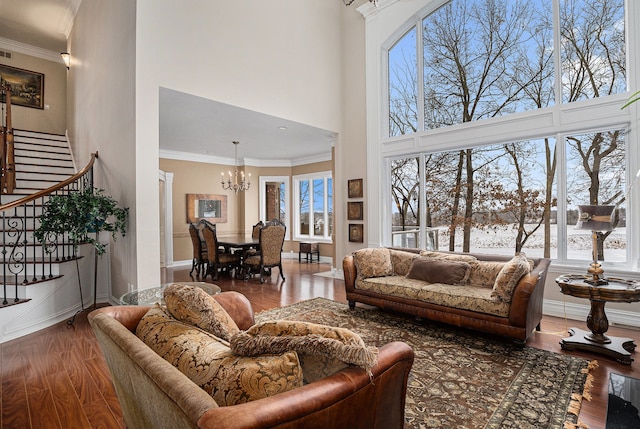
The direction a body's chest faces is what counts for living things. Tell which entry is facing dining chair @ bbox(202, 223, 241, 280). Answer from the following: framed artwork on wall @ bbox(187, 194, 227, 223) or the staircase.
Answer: the framed artwork on wall

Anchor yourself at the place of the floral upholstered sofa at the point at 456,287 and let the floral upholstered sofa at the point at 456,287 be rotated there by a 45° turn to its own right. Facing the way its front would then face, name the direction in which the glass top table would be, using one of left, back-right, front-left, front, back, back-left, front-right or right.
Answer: front-left

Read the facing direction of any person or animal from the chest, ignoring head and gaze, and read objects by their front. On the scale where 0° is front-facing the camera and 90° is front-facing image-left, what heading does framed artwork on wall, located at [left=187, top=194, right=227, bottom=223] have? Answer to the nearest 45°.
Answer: approximately 0°

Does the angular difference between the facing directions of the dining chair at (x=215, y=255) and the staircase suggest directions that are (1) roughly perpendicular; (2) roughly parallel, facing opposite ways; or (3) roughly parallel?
roughly perpendicular

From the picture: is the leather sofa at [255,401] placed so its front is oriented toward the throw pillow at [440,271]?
yes

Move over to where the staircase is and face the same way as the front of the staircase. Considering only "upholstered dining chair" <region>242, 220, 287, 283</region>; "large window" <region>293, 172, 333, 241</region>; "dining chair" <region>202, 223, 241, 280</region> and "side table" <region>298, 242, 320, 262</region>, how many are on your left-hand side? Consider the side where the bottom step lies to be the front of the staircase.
4

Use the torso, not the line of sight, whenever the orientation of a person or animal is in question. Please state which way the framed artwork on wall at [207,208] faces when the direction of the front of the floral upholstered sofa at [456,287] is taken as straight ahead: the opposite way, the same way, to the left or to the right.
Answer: to the left

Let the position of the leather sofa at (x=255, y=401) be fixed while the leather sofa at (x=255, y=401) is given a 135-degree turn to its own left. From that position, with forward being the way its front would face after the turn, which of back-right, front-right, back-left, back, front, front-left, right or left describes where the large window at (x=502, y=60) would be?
back-right

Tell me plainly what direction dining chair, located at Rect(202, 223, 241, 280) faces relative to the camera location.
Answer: facing away from the viewer and to the right of the viewer

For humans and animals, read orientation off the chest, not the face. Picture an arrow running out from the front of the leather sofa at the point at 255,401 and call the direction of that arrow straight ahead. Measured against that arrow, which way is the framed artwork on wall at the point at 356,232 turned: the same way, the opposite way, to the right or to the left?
the opposite way

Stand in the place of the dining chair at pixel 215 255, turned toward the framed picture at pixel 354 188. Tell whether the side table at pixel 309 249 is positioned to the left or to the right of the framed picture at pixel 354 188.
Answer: left

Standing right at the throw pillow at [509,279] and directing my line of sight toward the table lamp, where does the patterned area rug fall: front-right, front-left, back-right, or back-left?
back-right

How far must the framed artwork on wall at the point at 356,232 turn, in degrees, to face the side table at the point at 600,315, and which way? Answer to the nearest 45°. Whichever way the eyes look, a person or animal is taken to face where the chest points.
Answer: approximately 90° to its left

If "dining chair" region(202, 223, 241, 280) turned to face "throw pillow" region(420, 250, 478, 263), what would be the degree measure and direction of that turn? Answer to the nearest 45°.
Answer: approximately 90° to its right

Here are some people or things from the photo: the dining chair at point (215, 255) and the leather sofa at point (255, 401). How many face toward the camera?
0

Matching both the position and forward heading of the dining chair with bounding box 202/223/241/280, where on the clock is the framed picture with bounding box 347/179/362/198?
The framed picture is roughly at 2 o'clock from the dining chair.

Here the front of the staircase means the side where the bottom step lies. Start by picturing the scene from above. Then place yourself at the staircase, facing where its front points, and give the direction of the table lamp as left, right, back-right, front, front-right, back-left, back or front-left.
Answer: front-left

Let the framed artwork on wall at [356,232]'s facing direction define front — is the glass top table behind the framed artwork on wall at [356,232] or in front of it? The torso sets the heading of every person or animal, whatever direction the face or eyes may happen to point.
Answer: in front
